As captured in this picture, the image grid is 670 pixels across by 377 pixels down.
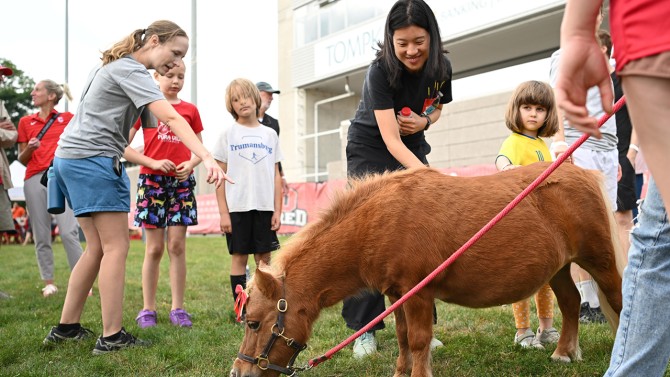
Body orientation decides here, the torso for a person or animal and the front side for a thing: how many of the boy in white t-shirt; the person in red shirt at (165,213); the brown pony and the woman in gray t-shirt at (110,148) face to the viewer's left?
1

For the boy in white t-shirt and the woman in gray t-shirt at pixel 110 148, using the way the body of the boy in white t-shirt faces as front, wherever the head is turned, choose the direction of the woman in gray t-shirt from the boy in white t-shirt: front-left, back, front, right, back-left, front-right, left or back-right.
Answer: front-right

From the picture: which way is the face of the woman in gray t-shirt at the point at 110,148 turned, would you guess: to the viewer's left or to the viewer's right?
to the viewer's right

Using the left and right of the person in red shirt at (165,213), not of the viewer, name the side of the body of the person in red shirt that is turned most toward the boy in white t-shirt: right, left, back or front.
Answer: left

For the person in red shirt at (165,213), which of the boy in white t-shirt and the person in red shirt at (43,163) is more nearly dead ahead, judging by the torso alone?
the boy in white t-shirt

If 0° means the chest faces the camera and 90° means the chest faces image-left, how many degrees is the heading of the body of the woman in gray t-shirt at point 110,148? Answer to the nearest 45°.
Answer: approximately 270°

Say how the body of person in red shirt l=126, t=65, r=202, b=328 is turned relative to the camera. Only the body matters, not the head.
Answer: toward the camera

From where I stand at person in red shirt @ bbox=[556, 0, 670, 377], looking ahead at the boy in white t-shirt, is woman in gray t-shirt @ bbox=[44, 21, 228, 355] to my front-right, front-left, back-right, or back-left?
front-left

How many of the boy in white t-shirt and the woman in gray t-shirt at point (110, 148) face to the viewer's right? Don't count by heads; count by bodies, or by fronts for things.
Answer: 1

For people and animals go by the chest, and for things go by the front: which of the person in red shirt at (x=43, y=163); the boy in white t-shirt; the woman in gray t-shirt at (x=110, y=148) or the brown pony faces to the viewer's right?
the woman in gray t-shirt

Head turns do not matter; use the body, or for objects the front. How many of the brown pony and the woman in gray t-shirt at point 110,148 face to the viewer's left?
1

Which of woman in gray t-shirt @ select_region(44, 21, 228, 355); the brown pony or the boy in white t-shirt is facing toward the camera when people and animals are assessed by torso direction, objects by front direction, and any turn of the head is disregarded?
the boy in white t-shirt

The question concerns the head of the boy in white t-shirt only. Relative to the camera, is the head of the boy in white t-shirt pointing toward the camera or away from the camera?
toward the camera

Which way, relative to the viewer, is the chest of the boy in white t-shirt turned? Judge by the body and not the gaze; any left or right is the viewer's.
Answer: facing the viewer

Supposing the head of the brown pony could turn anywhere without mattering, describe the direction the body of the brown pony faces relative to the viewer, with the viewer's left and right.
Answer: facing to the left of the viewer
